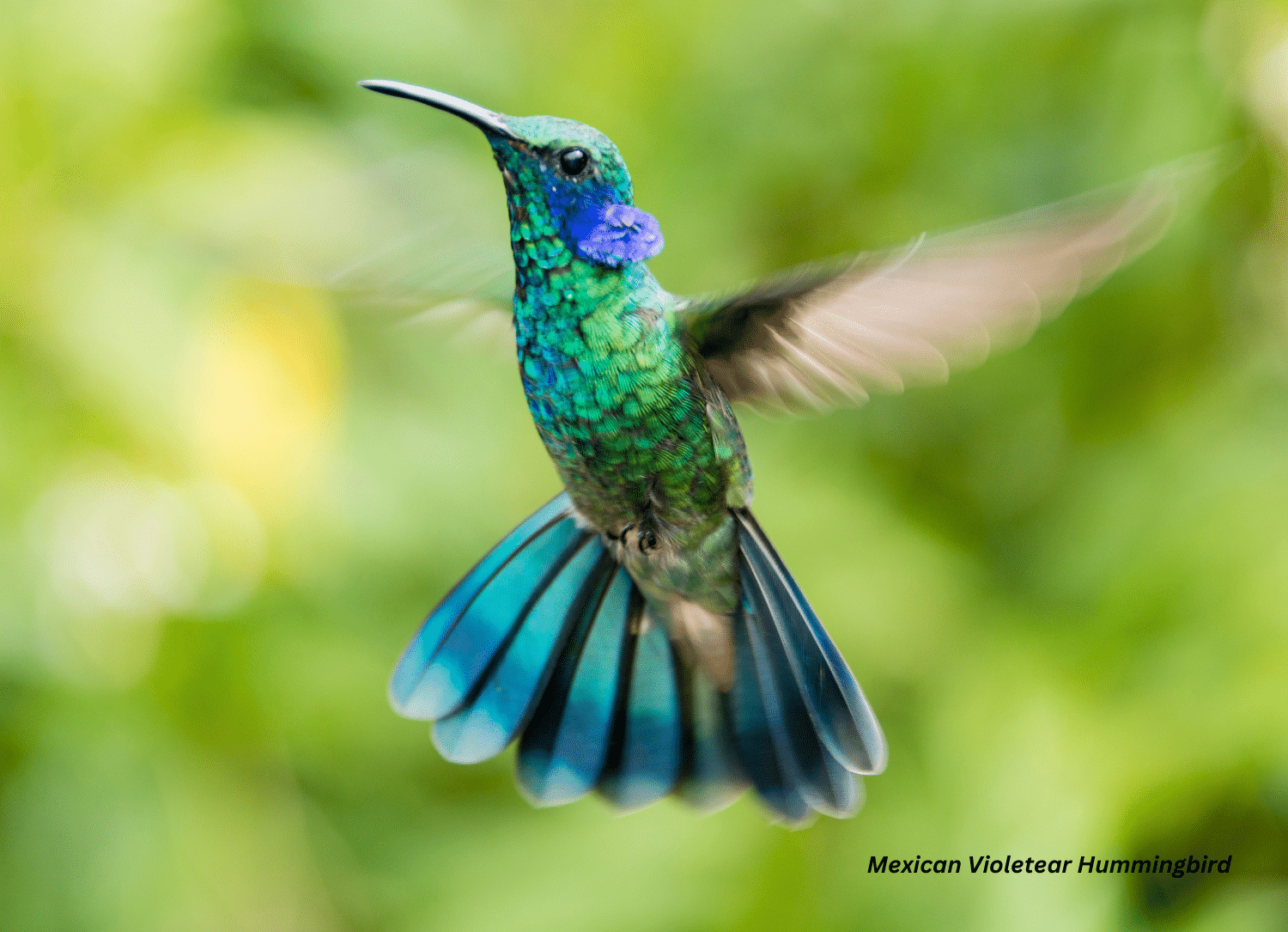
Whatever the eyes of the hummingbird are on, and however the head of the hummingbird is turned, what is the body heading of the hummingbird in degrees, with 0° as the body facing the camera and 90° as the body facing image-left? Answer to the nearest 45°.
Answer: approximately 45°
